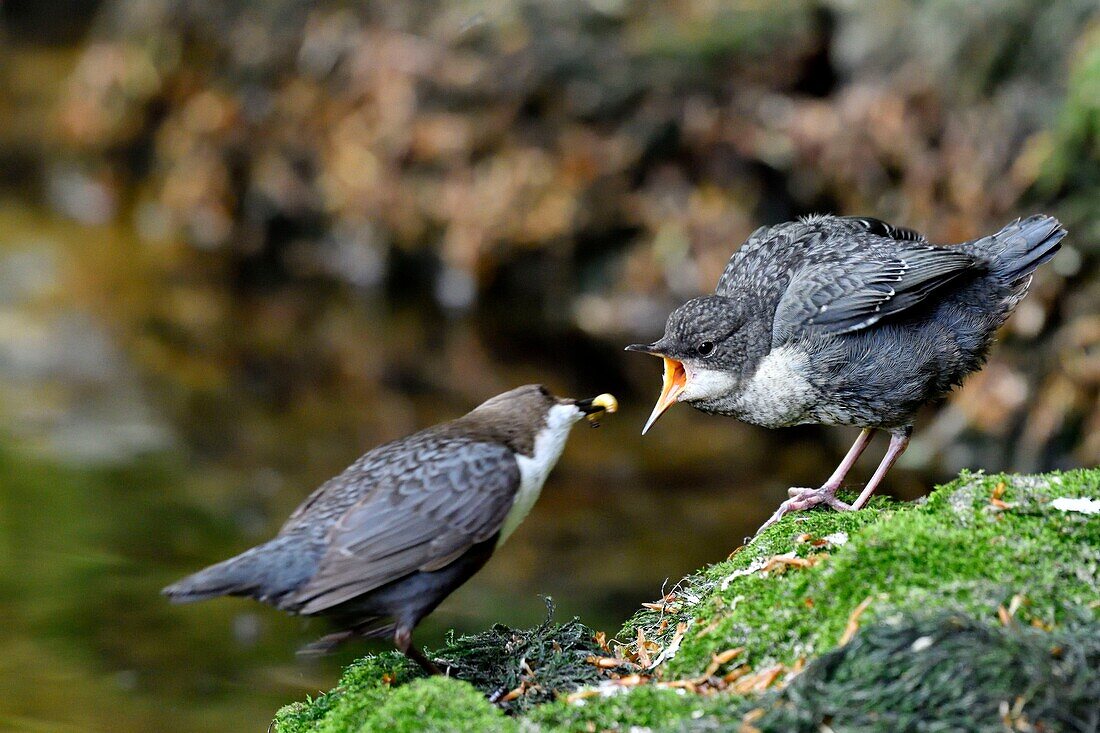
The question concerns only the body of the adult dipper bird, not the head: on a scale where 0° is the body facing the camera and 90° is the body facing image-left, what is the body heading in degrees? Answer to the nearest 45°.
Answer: approximately 270°

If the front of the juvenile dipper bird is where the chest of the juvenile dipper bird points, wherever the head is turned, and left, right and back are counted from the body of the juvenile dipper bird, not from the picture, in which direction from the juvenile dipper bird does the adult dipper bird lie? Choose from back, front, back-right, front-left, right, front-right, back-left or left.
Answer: front-left

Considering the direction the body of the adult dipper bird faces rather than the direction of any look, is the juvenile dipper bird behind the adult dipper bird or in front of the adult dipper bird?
in front

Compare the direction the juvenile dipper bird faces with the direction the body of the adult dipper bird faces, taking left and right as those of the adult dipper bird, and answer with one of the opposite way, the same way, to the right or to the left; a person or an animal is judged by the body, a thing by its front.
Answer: the opposite way

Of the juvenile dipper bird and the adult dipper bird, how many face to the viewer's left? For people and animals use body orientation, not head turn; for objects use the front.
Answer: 1

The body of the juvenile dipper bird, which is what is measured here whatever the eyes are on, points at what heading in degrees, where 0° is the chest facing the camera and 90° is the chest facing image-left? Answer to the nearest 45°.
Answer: approximately 90°
